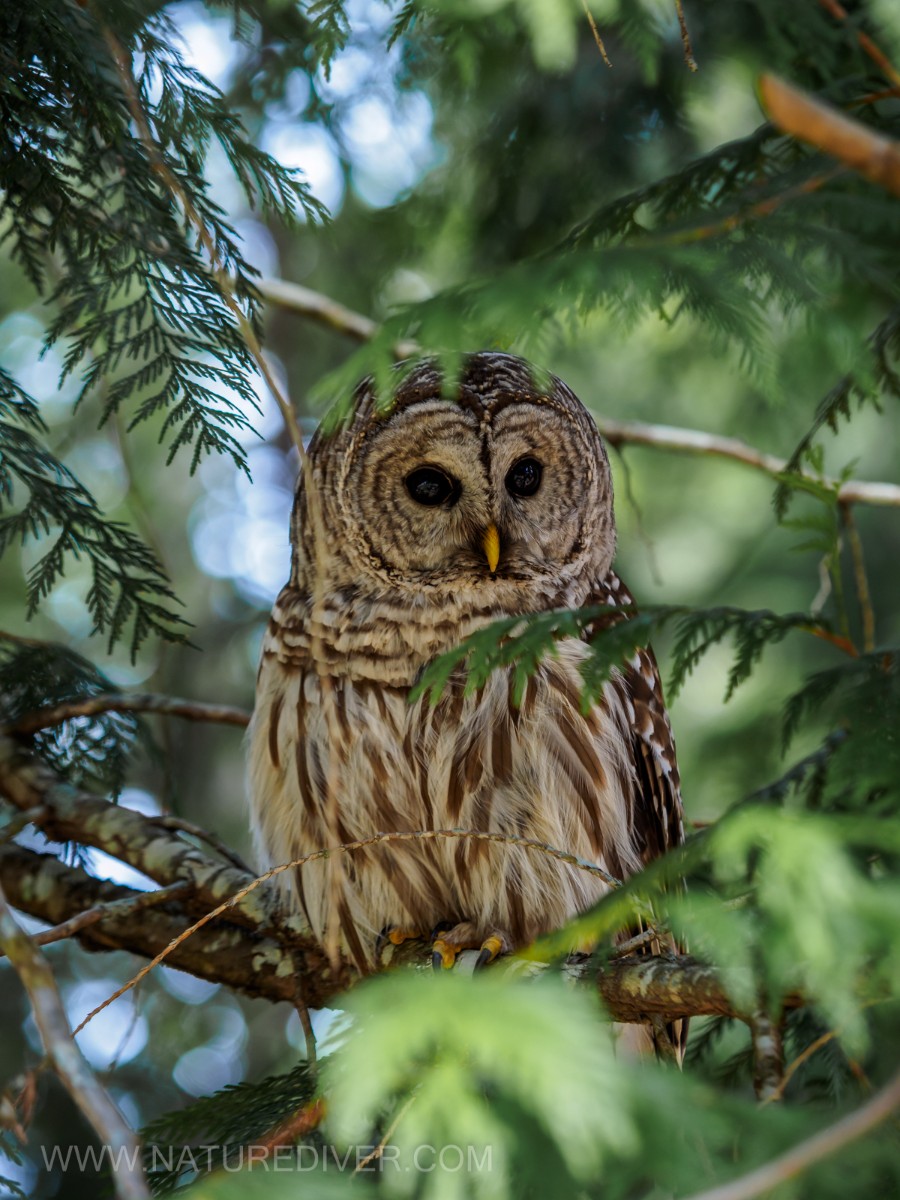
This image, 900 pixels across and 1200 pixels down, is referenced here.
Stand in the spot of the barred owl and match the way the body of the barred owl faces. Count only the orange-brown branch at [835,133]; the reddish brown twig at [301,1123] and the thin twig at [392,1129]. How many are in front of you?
3

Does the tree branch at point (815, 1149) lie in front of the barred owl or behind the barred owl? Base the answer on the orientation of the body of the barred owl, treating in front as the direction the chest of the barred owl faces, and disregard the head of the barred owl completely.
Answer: in front

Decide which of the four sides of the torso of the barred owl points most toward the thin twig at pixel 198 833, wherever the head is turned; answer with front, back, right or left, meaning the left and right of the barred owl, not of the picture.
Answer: right

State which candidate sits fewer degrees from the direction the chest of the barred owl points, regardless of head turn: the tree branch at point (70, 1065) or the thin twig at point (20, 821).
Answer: the tree branch

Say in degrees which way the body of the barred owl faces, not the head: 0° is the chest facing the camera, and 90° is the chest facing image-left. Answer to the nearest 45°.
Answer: approximately 0°
